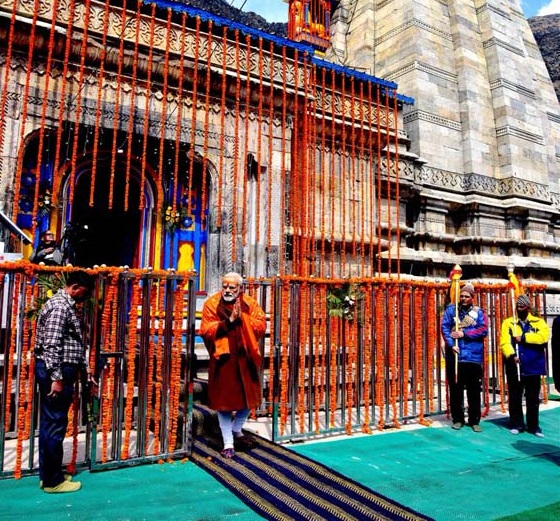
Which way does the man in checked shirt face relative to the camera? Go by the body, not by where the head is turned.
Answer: to the viewer's right

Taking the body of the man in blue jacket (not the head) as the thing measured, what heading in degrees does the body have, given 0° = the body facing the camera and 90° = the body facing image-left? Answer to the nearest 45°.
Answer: approximately 0°

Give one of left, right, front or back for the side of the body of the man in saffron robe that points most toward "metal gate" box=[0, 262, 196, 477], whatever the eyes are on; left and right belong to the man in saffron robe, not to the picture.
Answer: right

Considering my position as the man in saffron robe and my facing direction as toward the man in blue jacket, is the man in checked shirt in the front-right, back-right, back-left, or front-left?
back-right

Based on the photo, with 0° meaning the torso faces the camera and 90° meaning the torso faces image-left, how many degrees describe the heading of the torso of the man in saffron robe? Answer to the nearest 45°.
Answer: approximately 0°

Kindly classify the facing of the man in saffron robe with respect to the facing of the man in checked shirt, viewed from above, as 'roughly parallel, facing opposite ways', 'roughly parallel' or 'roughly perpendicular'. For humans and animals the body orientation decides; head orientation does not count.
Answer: roughly perpendicular

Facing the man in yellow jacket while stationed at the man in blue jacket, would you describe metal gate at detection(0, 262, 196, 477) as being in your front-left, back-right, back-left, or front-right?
back-right

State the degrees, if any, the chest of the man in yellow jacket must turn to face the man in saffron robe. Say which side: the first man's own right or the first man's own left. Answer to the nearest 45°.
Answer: approximately 45° to the first man's own right
